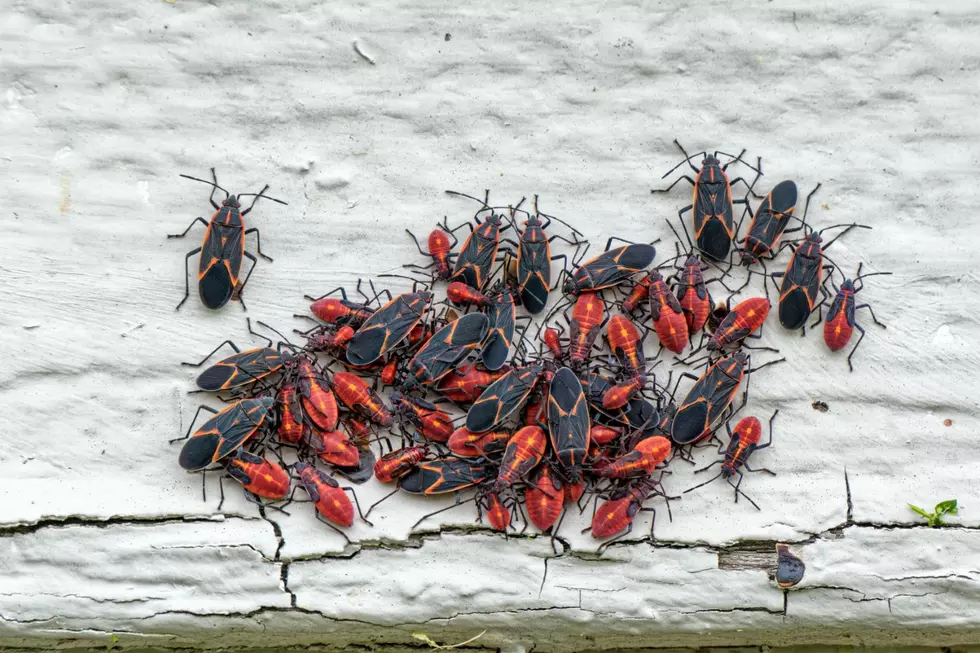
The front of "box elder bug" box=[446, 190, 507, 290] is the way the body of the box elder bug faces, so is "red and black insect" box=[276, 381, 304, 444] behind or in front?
behind

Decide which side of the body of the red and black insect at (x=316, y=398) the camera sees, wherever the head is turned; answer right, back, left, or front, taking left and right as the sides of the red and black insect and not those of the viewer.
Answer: back

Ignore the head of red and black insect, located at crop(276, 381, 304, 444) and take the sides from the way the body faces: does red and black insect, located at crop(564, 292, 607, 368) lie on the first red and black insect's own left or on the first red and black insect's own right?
on the first red and black insect's own right

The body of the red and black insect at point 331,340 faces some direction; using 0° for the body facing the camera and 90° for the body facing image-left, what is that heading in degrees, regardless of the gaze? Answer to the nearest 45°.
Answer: approximately 90°

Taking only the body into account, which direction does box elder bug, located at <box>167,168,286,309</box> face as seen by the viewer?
away from the camera

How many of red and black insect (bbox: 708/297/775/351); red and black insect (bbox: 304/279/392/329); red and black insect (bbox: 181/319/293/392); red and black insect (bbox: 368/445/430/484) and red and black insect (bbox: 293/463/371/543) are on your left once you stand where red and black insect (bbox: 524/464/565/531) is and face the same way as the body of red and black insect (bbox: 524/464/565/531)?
4

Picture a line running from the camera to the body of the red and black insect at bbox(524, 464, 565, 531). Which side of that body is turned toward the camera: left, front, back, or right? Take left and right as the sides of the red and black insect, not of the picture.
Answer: back

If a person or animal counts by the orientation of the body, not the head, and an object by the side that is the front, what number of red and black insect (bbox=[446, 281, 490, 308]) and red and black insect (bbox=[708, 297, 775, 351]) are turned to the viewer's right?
1

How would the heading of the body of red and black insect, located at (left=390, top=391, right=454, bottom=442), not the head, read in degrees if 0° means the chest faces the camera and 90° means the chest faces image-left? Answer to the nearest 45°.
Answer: approximately 135°

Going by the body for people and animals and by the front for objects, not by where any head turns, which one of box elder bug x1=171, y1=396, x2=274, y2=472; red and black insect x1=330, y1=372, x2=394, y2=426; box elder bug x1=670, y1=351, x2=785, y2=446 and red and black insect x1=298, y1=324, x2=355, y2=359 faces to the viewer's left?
red and black insect x1=298, y1=324, x2=355, y2=359

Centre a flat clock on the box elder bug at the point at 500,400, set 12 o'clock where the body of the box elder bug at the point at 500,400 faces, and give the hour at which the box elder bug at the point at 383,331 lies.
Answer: the box elder bug at the point at 383,331 is roughly at 8 o'clock from the box elder bug at the point at 500,400.

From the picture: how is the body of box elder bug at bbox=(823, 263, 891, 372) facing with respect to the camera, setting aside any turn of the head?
away from the camera

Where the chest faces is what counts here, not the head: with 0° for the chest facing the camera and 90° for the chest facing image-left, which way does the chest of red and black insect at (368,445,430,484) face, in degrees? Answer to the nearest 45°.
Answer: approximately 225°
